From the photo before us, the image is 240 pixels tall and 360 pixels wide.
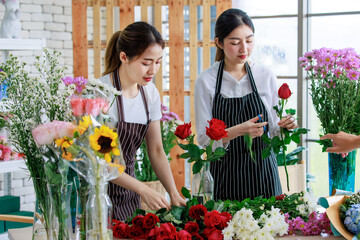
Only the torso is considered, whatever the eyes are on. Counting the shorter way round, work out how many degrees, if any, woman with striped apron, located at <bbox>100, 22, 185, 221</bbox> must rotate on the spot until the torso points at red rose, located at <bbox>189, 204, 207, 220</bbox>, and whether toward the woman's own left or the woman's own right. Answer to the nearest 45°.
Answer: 0° — they already face it

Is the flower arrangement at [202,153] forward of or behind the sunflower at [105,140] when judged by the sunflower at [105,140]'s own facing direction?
behind

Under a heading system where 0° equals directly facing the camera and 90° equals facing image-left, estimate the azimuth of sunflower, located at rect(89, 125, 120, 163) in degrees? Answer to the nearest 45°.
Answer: approximately 0°

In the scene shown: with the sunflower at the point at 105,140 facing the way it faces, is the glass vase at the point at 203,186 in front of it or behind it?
behind

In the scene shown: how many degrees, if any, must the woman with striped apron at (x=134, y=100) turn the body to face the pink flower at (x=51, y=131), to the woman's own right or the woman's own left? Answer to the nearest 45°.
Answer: approximately 45° to the woman's own right

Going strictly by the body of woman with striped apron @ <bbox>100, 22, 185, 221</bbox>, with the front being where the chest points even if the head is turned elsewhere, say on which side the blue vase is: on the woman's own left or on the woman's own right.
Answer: on the woman's own left

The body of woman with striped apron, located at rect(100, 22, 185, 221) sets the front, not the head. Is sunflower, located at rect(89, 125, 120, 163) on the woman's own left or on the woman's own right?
on the woman's own right

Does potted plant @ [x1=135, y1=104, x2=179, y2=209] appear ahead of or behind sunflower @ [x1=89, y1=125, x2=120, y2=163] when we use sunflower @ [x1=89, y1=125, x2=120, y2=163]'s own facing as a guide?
behind

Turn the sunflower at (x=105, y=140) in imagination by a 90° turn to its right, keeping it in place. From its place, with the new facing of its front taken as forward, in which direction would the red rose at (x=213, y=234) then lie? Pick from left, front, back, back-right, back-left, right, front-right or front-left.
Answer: back-right
